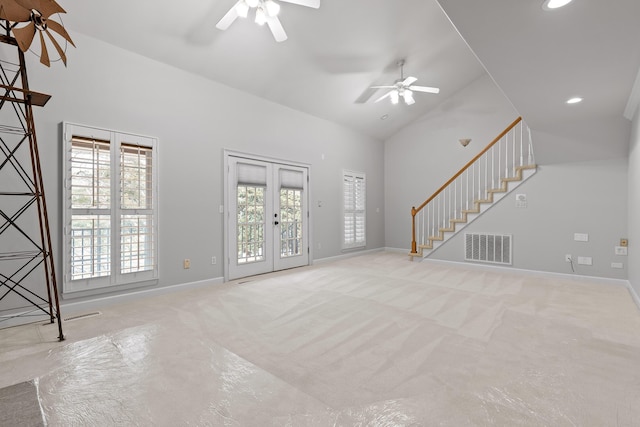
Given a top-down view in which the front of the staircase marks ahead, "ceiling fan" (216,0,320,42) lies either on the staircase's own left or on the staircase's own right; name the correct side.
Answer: on the staircase's own left

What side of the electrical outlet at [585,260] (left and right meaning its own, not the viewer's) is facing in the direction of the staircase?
right

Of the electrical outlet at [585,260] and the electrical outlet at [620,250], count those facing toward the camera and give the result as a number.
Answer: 2

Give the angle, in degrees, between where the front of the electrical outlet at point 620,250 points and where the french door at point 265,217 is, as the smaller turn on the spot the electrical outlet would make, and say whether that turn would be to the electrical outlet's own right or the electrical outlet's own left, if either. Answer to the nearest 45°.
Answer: approximately 45° to the electrical outlet's own right

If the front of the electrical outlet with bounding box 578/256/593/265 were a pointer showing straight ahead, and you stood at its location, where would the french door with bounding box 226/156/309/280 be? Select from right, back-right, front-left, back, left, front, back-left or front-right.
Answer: front-right

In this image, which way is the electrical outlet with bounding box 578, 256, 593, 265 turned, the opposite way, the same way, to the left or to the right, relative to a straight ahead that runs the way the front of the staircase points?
to the left

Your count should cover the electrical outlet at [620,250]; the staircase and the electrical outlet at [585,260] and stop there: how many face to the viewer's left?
1

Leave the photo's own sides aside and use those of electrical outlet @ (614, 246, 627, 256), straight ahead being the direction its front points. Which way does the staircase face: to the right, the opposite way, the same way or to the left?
to the right

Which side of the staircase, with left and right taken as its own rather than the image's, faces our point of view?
left

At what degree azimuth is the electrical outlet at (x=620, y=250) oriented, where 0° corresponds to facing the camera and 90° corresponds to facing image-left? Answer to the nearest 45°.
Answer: approximately 0°

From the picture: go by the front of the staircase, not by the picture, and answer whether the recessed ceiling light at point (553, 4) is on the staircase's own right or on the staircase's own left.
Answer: on the staircase's own left
